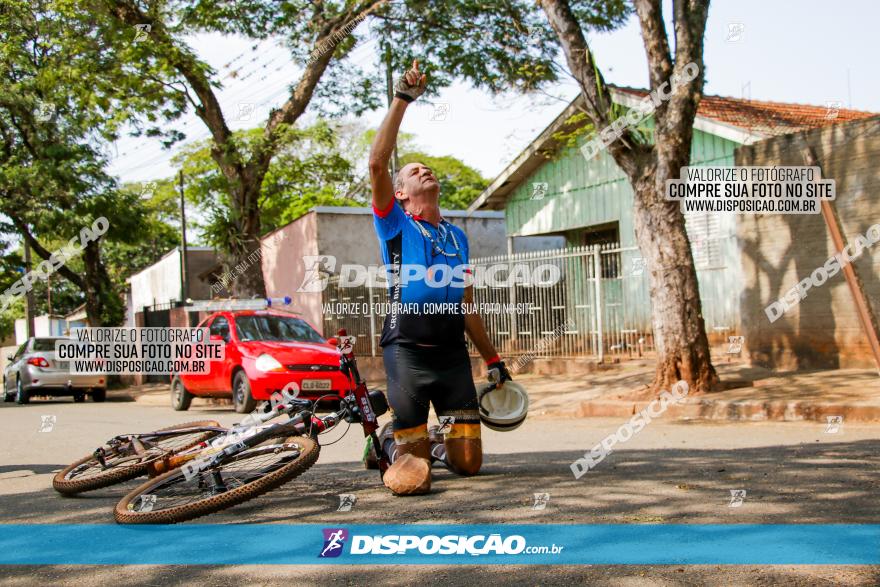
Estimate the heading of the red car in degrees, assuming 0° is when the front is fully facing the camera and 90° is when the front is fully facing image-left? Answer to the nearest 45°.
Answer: approximately 315°

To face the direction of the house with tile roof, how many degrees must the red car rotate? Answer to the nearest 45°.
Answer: approximately 45° to its left

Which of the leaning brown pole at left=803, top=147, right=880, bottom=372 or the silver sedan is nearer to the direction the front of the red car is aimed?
the leaning brown pole

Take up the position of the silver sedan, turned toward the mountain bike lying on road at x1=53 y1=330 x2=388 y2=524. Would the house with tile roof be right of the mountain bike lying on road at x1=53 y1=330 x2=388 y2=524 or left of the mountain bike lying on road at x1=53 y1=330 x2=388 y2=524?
left

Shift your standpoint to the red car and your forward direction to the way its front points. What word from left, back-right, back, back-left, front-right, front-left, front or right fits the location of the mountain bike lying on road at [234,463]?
front-right

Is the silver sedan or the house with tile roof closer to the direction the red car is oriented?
the house with tile roof

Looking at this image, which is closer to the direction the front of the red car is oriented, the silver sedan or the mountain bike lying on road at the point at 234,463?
the mountain bike lying on road

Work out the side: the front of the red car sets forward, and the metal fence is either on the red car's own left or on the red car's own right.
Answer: on the red car's own left

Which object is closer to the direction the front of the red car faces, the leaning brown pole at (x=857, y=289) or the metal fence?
the leaning brown pole

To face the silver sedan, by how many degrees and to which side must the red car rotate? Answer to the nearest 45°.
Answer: approximately 180°
